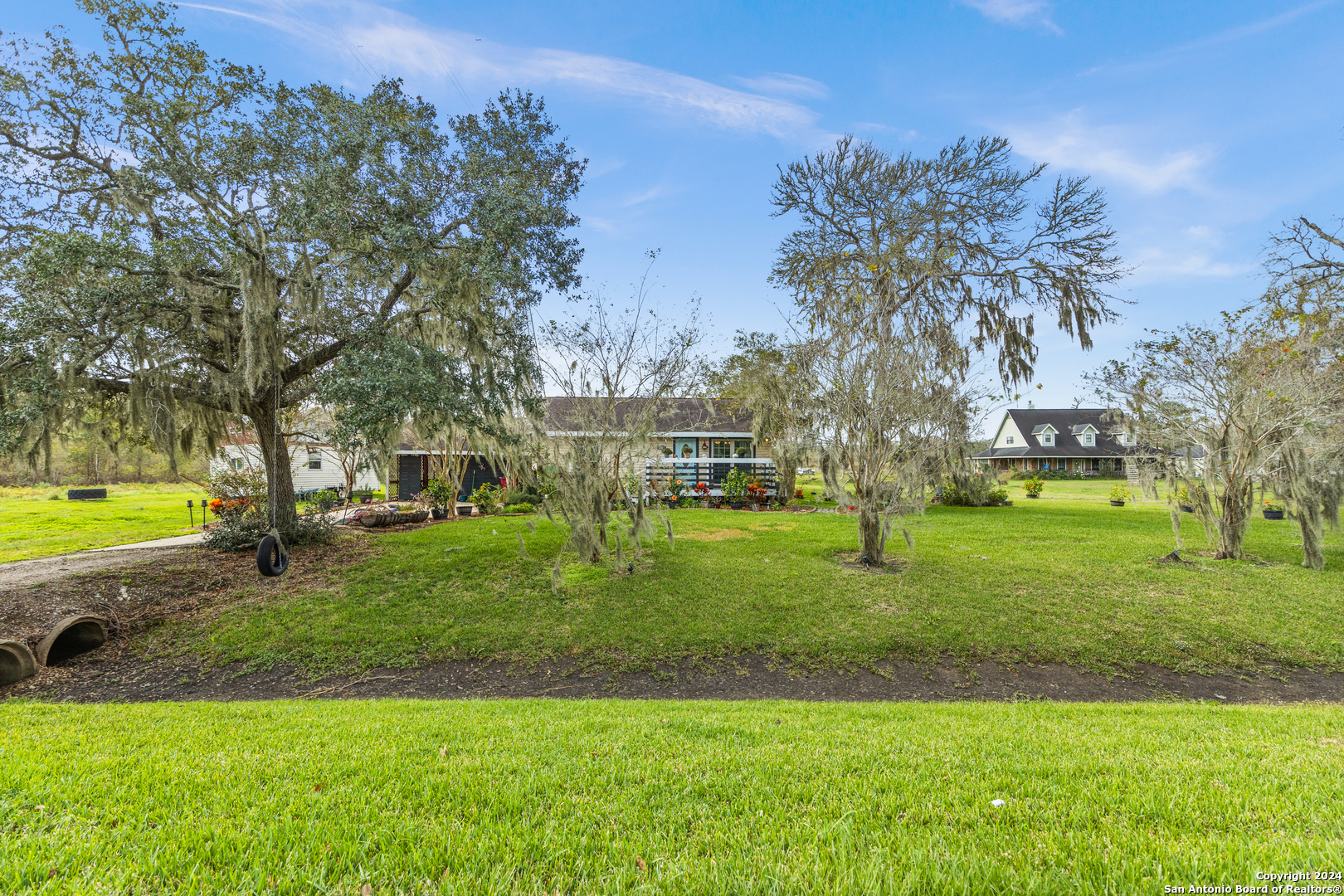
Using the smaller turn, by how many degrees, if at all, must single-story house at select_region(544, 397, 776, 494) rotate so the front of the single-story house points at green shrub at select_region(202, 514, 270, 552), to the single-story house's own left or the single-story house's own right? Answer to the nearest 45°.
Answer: approximately 45° to the single-story house's own right

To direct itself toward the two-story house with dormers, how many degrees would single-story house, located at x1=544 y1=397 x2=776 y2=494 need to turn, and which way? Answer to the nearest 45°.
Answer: approximately 135° to its left

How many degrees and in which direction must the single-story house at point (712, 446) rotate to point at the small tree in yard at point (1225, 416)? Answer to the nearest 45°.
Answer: approximately 45° to its left

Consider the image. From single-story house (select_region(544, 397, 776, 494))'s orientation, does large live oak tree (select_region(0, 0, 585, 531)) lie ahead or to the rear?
ahead

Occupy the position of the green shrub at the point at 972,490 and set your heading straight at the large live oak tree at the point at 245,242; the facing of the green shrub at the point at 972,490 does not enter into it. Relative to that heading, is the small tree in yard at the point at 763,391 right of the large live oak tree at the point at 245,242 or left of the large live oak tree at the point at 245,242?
right

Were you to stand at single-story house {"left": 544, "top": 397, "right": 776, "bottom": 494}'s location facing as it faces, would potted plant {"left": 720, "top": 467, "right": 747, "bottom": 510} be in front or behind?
in front

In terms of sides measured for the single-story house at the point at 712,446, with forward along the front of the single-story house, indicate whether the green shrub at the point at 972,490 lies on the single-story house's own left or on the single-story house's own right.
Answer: on the single-story house's own left

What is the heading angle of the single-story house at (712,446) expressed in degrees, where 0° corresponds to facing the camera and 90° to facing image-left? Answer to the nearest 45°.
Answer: approximately 0°
